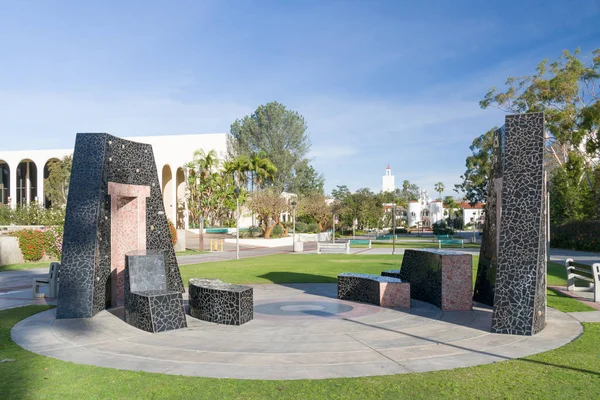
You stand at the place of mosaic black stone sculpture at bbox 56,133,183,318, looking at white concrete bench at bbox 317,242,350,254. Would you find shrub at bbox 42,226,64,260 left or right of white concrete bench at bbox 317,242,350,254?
left

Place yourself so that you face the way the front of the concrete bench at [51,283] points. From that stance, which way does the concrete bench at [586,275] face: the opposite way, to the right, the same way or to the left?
the opposite way

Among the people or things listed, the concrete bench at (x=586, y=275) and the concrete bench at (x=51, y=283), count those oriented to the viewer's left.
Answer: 1
